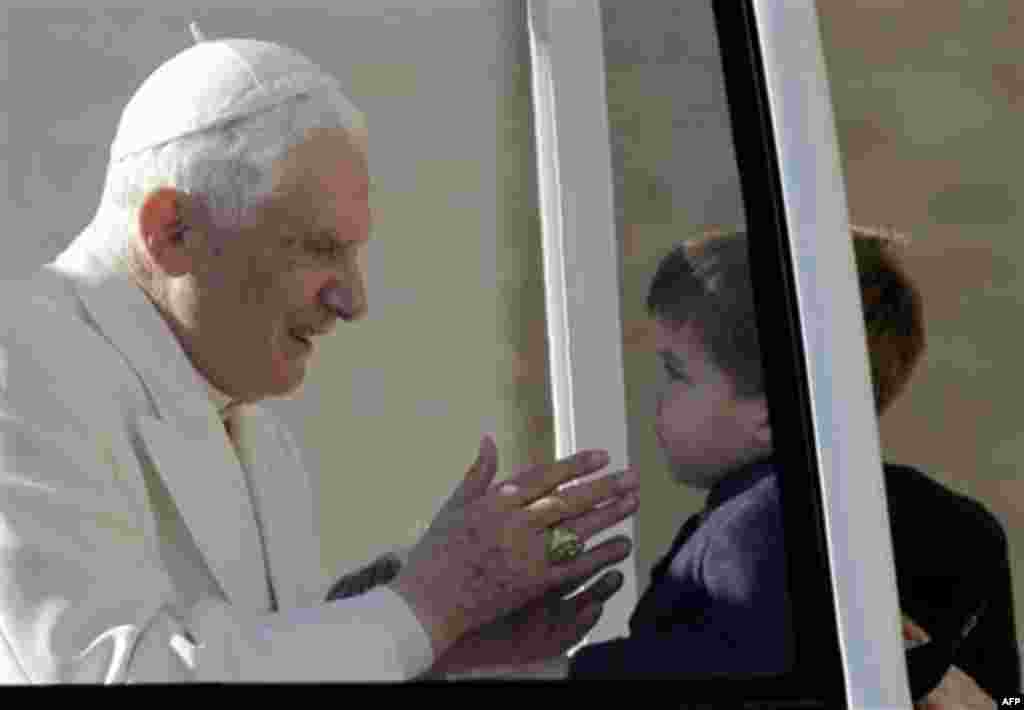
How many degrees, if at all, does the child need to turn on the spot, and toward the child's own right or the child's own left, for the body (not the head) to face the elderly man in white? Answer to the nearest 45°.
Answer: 0° — they already face them

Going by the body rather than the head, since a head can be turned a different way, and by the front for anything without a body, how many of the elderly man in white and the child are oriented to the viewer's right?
1

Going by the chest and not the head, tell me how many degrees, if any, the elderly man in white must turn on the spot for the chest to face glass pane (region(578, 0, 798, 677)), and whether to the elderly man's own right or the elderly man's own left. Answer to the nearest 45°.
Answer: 0° — they already face it

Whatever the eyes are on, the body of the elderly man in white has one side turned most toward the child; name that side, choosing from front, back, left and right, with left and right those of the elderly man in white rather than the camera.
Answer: front

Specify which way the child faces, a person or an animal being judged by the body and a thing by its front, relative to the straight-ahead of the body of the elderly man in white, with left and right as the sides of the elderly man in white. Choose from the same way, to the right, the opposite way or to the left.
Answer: the opposite way

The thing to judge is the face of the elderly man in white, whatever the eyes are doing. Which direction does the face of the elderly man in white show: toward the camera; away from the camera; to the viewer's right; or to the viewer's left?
to the viewer's right

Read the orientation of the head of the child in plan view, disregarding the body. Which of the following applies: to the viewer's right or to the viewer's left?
to the viewer's left

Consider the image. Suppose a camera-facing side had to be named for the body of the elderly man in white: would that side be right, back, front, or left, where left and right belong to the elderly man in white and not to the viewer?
right

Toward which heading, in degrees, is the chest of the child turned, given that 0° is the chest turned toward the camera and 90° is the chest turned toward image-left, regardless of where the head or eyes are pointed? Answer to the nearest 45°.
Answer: approximately 90°
